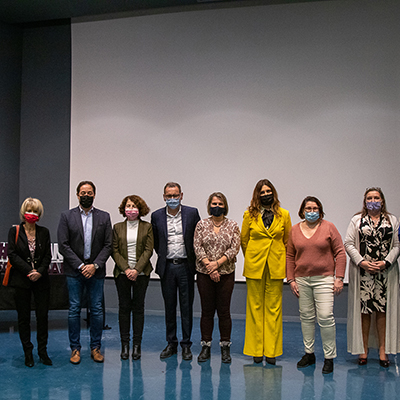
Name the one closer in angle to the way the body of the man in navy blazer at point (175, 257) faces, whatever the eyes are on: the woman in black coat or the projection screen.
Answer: the woman in black coat

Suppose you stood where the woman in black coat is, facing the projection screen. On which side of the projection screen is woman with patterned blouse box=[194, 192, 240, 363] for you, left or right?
right

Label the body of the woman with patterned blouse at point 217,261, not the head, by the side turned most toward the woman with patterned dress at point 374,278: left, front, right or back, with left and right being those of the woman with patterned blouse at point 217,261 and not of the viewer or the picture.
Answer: left

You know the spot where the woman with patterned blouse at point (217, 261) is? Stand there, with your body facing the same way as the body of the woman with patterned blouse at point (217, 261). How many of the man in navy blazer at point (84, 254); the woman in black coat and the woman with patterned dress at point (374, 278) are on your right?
2

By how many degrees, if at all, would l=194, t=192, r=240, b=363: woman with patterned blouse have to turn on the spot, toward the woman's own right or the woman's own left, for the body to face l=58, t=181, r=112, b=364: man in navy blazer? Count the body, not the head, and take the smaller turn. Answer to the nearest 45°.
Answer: approximately 90° to the woman's own right

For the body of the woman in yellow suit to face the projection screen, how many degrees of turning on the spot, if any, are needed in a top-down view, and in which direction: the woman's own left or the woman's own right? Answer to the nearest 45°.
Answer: approximately 180°

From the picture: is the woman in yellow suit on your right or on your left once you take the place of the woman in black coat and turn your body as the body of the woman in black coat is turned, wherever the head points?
on your left
